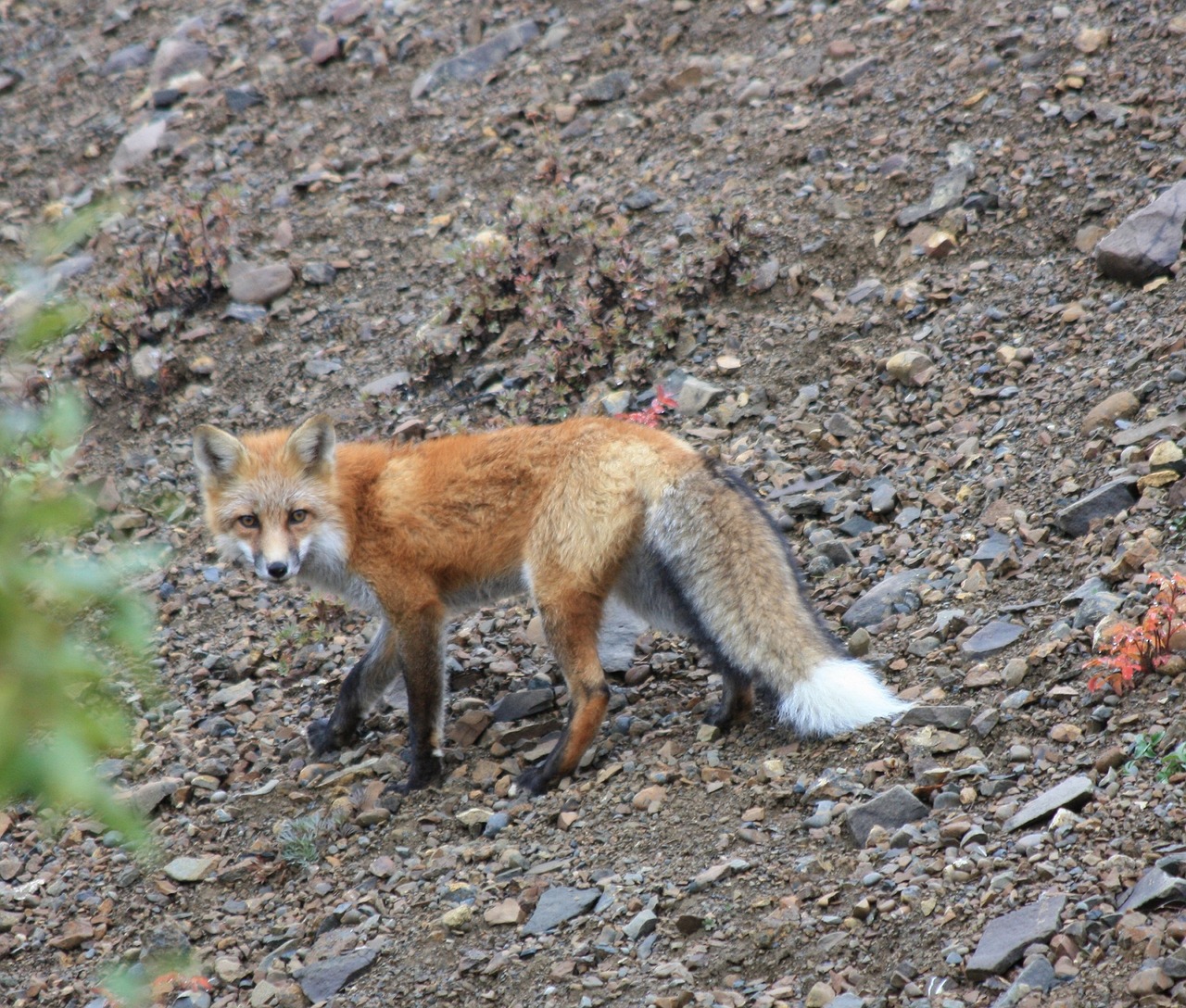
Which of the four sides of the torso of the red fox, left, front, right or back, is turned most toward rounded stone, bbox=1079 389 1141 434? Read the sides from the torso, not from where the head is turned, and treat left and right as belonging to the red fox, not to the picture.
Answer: back

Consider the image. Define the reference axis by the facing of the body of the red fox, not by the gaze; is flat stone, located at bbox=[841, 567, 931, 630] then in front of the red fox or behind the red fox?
behind

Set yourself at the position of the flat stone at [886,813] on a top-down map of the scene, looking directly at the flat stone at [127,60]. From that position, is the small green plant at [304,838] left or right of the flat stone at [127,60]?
left

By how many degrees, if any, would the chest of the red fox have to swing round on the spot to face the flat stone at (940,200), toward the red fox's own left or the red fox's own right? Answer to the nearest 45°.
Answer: approximately 135° to the red fox's own right

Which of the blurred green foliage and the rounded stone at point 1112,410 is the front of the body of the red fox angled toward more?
the blurred green foliage

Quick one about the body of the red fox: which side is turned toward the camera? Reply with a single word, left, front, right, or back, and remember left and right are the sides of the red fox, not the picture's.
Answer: left

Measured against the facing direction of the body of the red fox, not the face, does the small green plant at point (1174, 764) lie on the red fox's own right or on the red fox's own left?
on the red fox's own left

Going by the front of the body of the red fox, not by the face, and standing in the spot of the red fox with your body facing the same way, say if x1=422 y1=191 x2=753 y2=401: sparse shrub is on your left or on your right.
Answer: on your right

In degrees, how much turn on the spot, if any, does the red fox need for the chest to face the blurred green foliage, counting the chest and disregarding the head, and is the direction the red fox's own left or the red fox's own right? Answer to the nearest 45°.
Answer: approximately 90° to the red fox's own left

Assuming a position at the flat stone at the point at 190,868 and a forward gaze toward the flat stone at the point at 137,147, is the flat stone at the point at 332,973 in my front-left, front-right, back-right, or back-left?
back-right

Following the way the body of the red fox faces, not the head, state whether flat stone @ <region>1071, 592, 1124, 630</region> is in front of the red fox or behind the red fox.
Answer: behind

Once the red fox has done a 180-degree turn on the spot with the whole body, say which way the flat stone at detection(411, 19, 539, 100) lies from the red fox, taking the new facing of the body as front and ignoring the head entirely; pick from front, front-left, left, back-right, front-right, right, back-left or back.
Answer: left

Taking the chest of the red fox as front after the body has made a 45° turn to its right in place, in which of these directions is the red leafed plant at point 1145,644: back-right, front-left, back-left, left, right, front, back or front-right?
back

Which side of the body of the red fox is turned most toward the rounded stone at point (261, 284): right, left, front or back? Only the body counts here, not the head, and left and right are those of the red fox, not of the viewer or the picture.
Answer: right

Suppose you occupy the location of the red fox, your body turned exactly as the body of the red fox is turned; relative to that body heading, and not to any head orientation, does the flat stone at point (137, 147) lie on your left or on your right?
on your right

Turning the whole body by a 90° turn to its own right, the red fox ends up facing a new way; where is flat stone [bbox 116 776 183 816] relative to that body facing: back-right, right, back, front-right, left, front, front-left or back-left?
left
